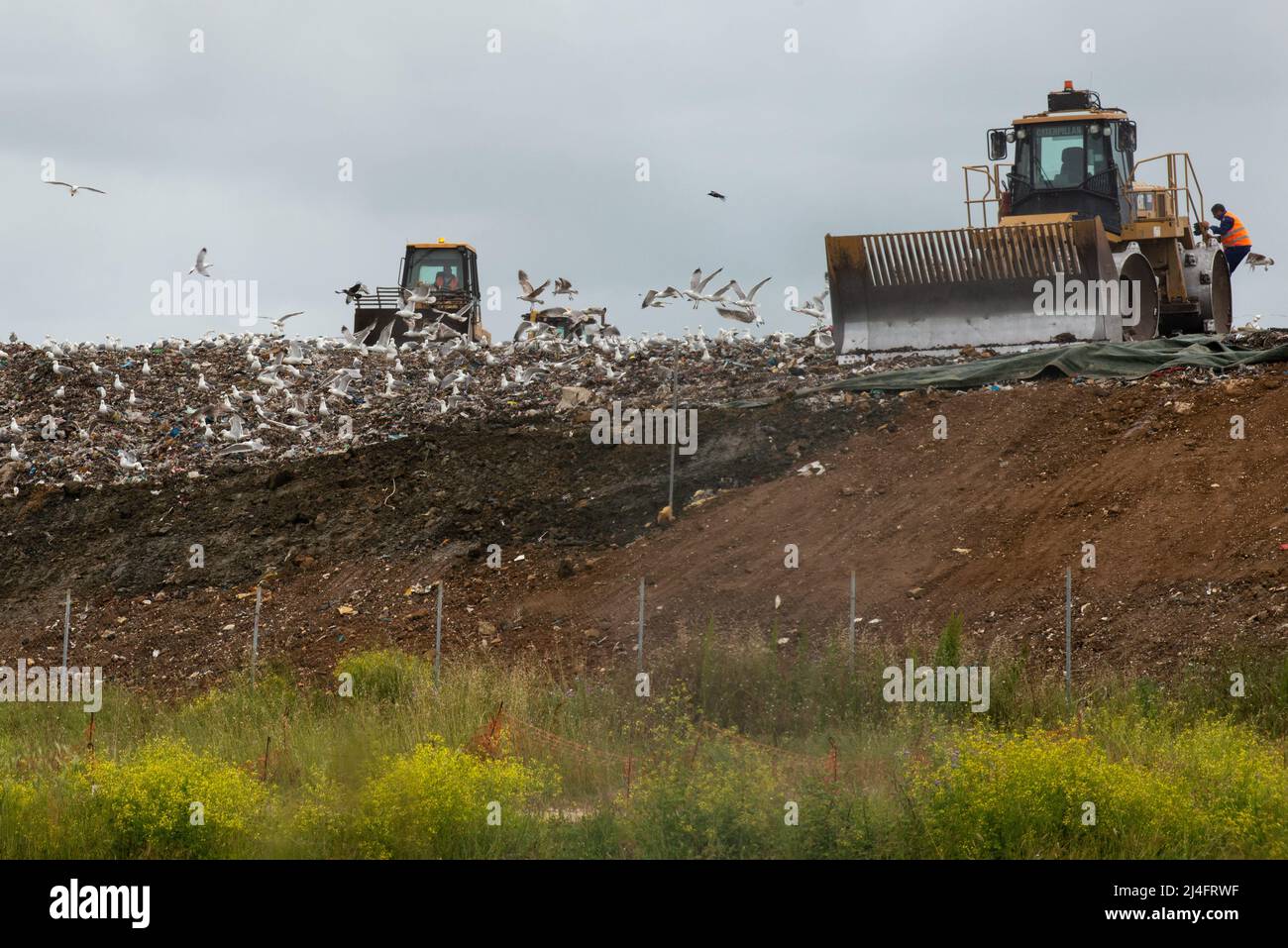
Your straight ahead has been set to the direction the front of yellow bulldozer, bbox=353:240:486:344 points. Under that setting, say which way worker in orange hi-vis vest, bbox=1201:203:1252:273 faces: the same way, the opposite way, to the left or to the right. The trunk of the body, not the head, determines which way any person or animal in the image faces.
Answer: to the right

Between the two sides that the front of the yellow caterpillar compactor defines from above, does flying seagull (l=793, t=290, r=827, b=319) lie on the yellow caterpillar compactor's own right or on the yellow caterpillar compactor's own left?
on the yellow caterpillar compactor's own right

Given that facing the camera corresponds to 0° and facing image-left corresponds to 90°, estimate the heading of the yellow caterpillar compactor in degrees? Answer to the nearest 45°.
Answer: approximately 45°

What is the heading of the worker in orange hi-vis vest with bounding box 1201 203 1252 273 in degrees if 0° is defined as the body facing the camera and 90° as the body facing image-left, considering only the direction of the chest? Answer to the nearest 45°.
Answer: approximately 90°

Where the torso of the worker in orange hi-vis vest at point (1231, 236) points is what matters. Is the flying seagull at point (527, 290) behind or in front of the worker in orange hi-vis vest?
in front

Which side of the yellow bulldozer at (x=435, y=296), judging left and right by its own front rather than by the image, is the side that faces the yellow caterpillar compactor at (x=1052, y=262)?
left

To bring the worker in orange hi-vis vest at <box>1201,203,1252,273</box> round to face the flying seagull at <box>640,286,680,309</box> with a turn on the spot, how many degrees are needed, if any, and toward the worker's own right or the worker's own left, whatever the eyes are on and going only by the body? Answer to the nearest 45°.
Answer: approximately 45° to the worker's own left

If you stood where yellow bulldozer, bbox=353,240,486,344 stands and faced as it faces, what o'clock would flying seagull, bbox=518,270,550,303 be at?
The flying seagull is roughly at 10 o'clock from the yellow bulldozer.

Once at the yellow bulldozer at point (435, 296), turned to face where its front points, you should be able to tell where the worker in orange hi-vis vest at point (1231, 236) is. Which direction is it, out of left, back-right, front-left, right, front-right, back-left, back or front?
left

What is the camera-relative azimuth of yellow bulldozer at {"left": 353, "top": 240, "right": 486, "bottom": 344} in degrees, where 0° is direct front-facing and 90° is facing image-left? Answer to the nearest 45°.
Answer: approximately 45°
